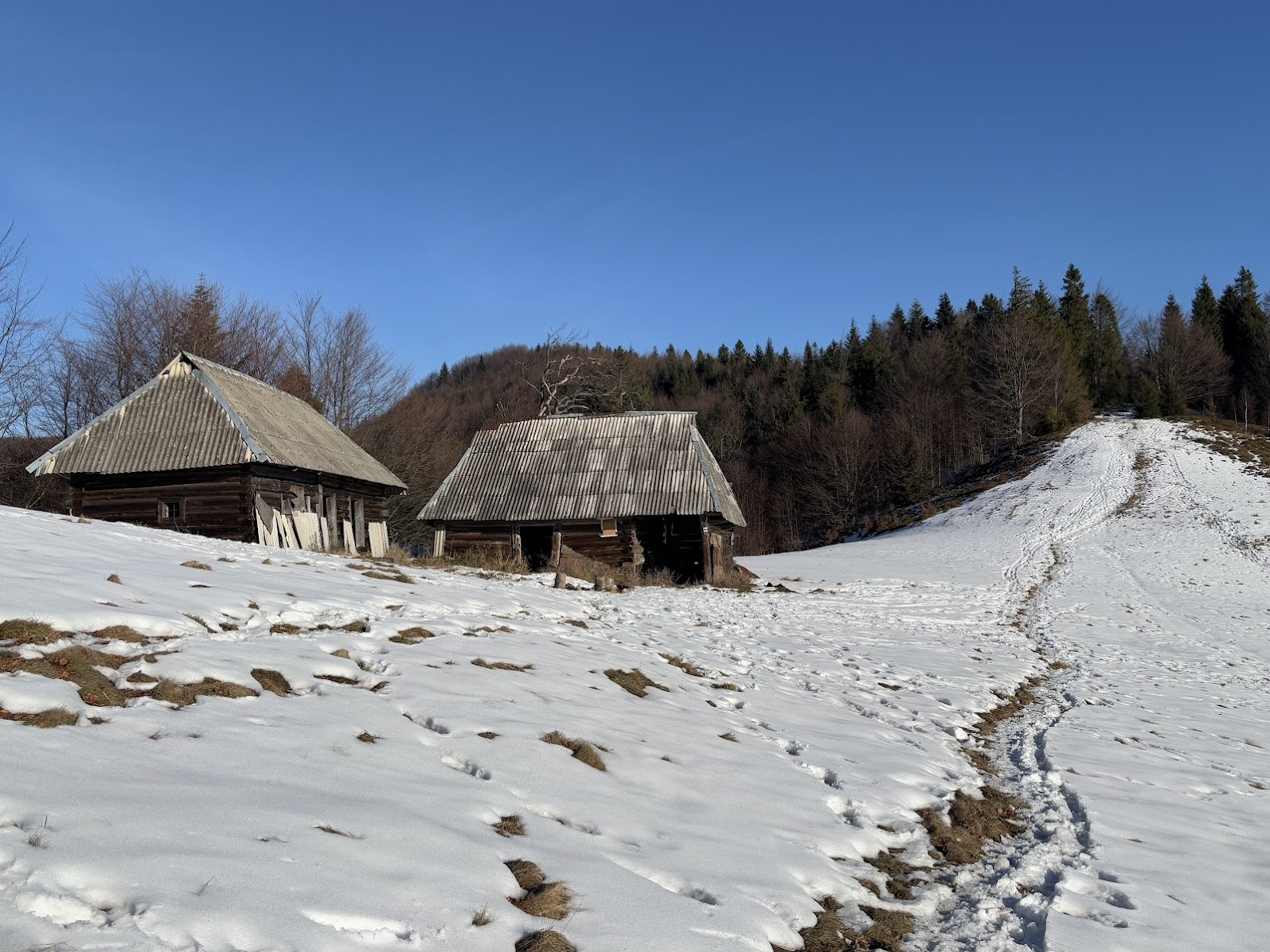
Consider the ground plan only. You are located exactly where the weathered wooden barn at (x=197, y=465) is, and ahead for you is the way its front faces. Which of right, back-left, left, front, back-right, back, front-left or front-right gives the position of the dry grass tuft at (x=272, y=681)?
front-right

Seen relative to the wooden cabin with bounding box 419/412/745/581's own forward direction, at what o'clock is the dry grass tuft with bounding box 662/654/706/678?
The dry grass tuft is roughly at 12 o'clock from the wooden cabin.

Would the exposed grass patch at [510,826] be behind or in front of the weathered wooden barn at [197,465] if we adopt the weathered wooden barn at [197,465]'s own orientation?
in front

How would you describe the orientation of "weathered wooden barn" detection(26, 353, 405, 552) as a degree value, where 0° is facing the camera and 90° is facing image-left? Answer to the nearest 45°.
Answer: approximately 315°

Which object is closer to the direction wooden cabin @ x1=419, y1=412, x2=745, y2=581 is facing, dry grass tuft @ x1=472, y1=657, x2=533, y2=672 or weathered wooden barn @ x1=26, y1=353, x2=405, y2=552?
the dry grass tuft

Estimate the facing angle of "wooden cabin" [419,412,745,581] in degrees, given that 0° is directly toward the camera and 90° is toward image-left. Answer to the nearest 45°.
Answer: approximately 0°

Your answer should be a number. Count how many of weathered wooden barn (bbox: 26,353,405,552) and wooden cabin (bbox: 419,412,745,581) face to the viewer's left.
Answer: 0

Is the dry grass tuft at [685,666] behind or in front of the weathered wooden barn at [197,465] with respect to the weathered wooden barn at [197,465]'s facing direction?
in front

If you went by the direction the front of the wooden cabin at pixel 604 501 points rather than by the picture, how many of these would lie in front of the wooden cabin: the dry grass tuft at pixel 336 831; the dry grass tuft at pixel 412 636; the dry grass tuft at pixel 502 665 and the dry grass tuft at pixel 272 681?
4

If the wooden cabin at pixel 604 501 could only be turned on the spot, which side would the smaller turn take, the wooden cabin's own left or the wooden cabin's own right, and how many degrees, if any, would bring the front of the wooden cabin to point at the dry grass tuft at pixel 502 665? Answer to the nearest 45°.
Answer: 0° — it already faces it
